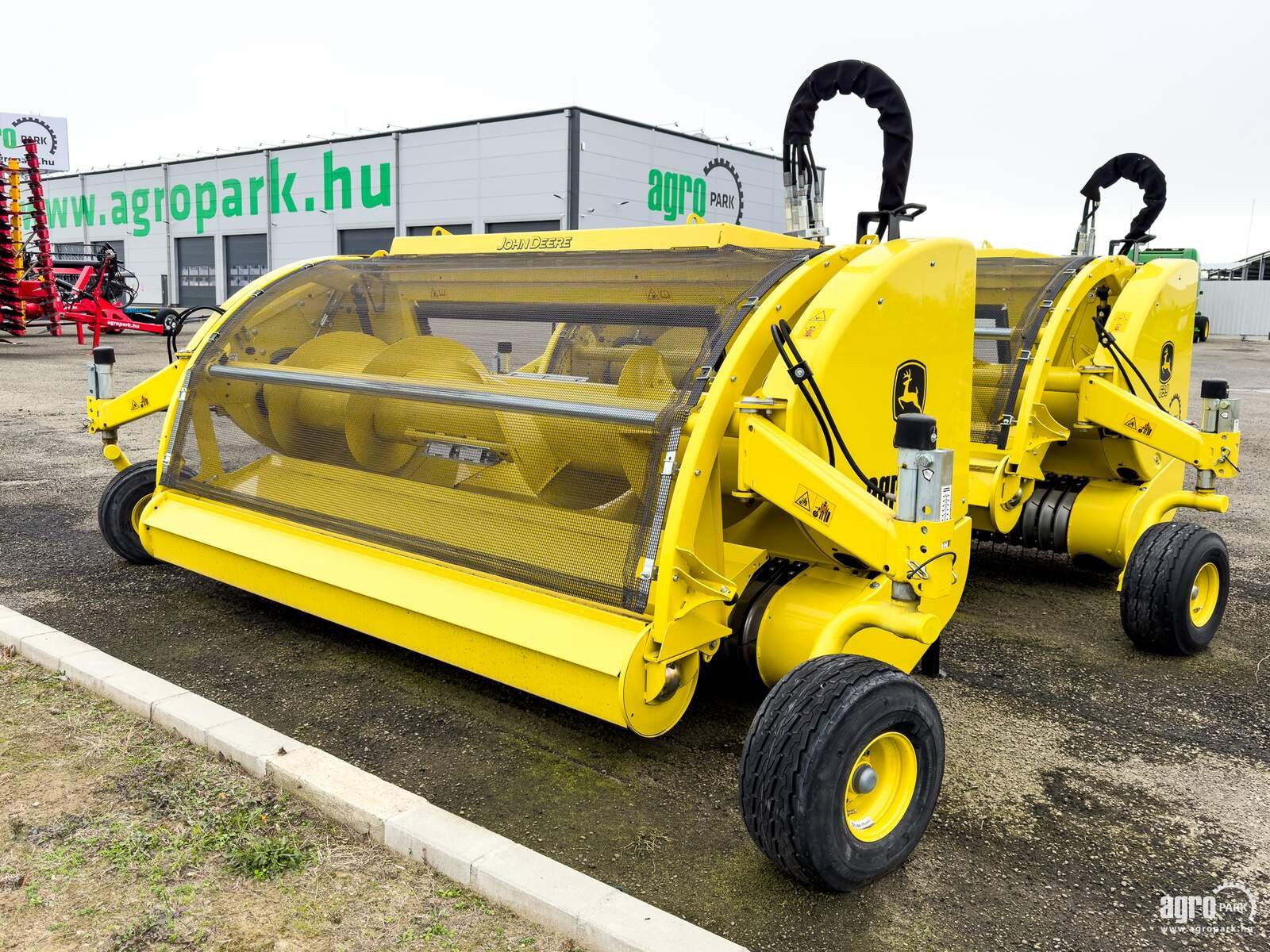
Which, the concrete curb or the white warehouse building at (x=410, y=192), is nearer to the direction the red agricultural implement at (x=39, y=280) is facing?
the white warehouse building

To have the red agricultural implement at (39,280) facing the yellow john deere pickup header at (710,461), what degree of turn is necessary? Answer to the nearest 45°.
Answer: approximately 90° to its right

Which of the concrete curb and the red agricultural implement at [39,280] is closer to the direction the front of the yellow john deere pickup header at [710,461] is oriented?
the concrete curb

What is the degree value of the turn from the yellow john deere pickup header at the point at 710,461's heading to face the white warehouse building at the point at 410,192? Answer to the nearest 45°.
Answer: approximately 135° to its right

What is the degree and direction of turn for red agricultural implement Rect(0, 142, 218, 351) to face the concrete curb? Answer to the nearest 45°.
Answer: approximately 90° to its right

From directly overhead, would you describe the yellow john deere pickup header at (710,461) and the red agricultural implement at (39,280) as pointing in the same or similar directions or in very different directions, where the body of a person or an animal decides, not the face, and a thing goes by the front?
very different directions

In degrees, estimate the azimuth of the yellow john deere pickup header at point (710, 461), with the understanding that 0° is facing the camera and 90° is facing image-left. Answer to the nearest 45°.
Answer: approximately 45°

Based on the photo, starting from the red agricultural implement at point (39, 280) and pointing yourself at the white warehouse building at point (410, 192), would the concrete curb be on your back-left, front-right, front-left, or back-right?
back-right

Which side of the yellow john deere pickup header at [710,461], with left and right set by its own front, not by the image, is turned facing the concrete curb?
front

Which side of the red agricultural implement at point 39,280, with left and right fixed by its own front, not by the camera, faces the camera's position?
right
